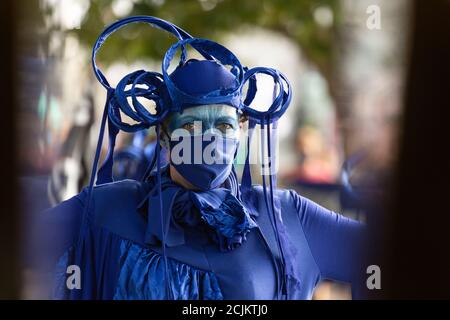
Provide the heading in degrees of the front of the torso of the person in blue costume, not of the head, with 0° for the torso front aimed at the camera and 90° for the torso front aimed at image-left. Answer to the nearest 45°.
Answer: approximately 0°
